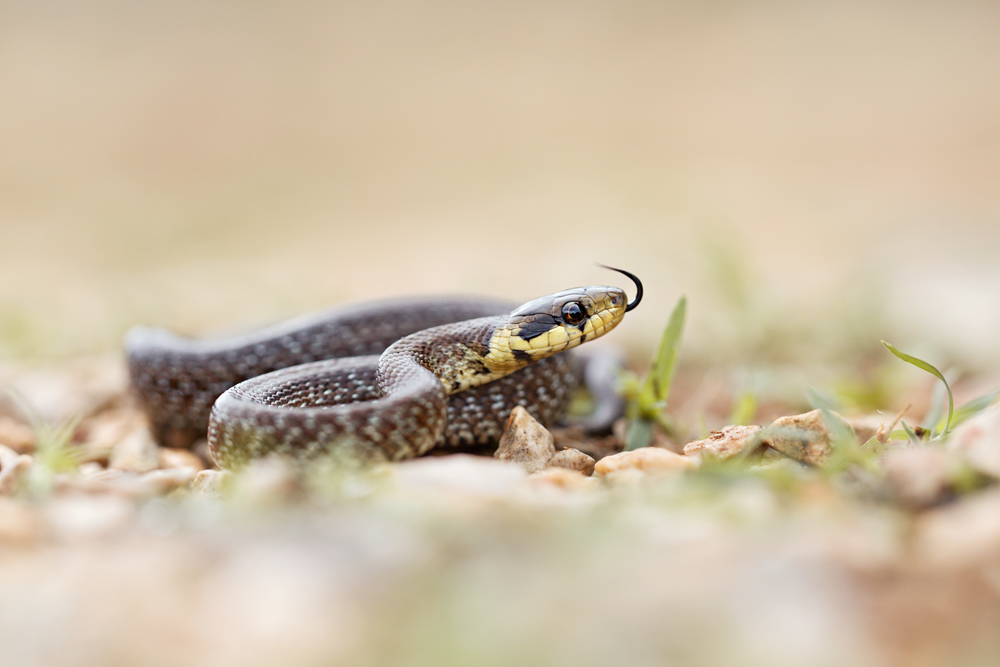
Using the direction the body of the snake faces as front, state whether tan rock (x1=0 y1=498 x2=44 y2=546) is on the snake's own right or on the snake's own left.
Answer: on the snake's own right

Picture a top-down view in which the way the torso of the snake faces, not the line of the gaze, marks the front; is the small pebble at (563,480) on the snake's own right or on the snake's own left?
on the snake's own right

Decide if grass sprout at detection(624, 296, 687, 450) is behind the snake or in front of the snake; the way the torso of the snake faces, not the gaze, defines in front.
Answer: in front

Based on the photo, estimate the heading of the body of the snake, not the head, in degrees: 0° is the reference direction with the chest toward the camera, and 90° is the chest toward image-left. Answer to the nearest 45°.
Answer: approximately 270°

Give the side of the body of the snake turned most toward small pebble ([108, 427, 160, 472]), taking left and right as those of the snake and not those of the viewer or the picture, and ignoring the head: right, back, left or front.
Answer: back

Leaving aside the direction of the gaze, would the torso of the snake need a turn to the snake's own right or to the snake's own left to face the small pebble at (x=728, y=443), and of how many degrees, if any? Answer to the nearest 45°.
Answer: approximately 45° to the snake's own right

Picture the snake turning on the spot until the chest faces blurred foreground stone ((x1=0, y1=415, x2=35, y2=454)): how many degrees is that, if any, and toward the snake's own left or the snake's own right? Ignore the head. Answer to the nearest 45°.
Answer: approximately 180°

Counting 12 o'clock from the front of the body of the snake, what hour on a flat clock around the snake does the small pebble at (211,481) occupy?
The small pebble is roughly at 4 o'clock from the snake.

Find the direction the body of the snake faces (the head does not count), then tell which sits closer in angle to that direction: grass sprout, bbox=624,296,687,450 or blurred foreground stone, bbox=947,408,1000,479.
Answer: the grass sprout

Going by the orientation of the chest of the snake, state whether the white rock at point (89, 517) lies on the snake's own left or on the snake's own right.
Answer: on the snake's own right

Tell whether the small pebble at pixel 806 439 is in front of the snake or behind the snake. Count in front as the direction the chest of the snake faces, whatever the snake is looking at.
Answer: in front
